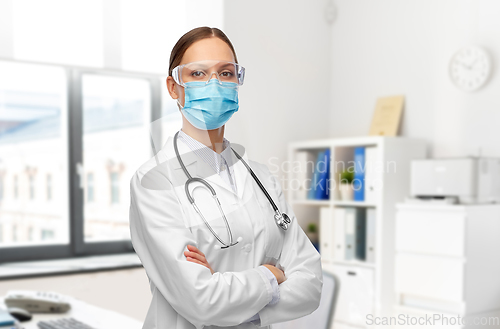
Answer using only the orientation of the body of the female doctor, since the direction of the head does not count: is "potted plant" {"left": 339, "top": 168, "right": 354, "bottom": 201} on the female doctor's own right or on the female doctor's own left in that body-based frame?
on the female doctor's own left

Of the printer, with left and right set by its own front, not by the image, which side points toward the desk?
front

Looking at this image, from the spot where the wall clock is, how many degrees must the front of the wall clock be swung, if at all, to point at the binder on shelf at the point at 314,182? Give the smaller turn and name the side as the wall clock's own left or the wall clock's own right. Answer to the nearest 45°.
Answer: approximately 45° to the wall clock's own right

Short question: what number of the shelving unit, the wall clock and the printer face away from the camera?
0

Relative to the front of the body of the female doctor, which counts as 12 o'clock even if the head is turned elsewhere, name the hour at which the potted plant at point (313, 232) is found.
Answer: The potted plant is roughly at 8 o'clock from the female doctor.

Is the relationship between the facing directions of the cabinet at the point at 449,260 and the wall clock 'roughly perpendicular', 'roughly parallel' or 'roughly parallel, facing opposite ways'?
roughly parallel

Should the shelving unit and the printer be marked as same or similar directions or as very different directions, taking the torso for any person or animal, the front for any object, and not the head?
same or similar directions

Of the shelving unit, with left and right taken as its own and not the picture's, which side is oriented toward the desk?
front

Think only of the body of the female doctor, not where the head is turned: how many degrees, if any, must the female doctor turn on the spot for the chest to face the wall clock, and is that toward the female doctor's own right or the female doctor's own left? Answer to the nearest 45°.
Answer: approximately 90° to the female doctor's own left

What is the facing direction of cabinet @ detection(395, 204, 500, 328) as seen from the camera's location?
facing the viewer and to the left of the viewer
